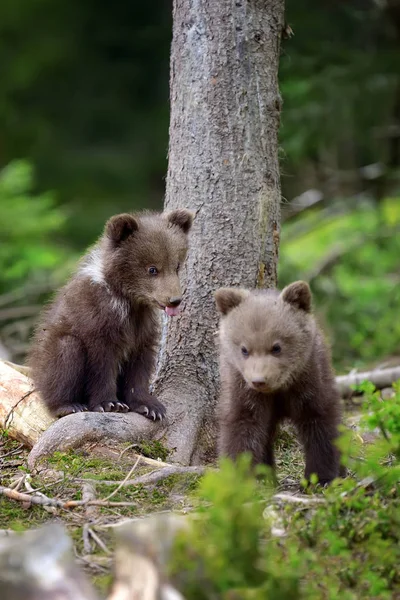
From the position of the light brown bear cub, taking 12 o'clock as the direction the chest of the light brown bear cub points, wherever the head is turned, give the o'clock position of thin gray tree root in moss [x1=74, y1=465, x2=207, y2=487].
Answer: The thin gray tree root in moss is roughly at 2 o'clock from the light brown bear cub.

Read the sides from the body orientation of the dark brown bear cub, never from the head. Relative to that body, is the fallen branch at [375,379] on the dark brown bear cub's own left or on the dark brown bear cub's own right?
on the dark brown bear cub's own left

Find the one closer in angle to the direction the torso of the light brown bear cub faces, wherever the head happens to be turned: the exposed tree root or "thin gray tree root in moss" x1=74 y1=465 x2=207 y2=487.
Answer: the thin gray tree root in moss

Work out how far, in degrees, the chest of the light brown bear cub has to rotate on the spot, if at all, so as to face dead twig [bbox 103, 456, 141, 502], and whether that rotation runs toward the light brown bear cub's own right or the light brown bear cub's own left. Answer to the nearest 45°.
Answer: approximately 45° to the light brown bear cub's own right

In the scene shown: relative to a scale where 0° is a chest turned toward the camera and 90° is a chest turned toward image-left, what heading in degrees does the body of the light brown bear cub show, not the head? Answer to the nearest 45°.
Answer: approximately 0°

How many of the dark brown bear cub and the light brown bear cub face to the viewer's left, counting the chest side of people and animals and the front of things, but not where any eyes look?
0

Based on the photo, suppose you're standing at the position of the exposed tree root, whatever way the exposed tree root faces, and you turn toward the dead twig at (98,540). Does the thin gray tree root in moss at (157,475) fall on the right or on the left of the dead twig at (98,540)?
left

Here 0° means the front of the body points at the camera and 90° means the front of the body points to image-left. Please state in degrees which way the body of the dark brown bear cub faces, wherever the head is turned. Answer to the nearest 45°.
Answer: approximately 315°

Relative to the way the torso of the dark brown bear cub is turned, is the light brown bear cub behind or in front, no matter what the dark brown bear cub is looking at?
in front

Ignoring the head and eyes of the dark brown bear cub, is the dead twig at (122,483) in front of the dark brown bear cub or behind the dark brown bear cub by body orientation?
in front

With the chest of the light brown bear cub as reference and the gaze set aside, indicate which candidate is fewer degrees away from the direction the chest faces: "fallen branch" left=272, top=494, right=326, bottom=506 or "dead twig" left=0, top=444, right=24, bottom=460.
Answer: the fallen branch

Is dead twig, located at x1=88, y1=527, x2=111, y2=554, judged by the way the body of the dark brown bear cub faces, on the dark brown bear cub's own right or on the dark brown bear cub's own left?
on the dark brown bear cub's own right

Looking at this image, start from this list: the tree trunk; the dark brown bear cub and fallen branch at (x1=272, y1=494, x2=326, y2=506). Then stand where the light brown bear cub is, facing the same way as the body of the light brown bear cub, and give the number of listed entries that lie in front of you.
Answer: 1

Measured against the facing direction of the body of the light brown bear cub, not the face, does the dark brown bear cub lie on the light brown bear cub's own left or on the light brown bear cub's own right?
on the light brown bear cub's own right

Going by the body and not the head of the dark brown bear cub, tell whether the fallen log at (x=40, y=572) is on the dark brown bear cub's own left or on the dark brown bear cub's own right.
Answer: on the dark brown bear cub's own right

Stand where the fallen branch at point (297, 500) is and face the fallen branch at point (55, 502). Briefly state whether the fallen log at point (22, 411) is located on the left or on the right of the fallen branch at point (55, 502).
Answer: right
